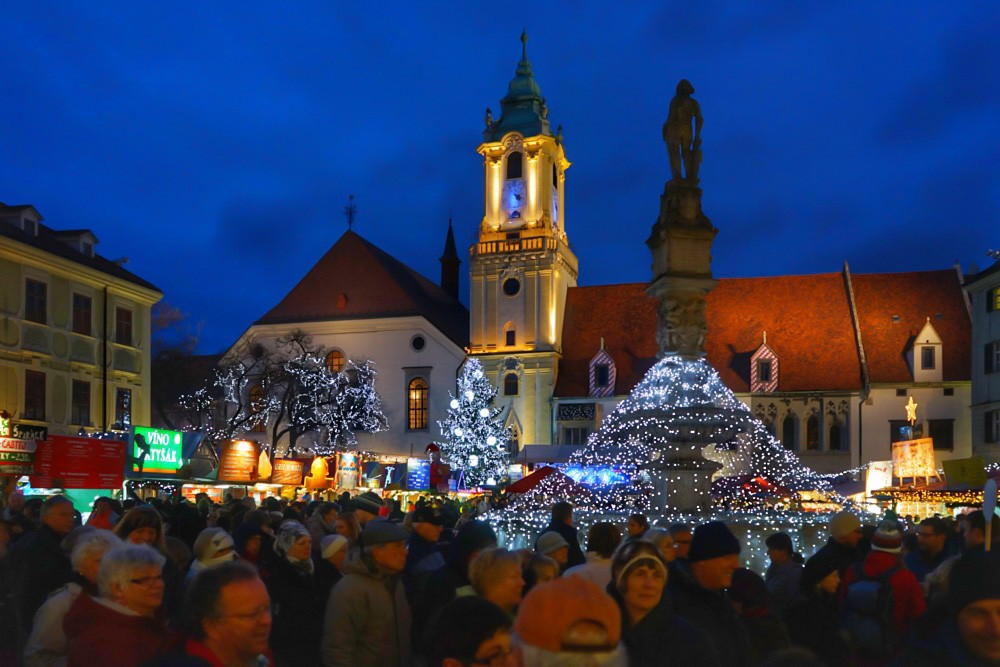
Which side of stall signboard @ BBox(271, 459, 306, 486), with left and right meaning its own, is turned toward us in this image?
front

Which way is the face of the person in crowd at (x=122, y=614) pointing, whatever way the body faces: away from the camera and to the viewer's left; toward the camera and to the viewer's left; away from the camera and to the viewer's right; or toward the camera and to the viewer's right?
toward the camera and to the viewer's right

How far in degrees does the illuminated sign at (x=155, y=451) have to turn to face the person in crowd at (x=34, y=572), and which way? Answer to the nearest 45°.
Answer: approximately 45° to its right

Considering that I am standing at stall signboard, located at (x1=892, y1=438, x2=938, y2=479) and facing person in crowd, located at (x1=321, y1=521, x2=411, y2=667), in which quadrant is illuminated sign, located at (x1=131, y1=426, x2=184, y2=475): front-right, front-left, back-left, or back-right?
front-right

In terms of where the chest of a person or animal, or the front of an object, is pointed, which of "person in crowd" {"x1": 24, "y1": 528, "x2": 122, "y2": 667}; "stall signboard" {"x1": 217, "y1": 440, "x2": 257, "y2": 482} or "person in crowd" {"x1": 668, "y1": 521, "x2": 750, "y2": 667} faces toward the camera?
the stall signboard

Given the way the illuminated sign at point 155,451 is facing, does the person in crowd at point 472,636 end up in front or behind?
in front

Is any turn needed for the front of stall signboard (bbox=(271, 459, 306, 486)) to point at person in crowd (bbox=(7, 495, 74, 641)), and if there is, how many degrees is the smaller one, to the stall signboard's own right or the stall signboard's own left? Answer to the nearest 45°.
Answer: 0° — it already faces them

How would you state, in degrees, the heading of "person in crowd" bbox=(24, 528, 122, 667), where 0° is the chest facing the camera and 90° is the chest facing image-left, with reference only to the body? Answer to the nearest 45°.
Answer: approximately 270°

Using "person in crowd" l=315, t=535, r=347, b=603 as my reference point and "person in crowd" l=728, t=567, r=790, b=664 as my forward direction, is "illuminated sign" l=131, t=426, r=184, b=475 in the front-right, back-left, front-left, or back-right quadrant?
back-left

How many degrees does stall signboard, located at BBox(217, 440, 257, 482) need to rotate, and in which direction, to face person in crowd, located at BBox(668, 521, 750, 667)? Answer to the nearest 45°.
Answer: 0° — it already faces them

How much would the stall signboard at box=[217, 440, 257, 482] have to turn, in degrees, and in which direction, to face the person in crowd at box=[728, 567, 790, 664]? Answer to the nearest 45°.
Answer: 0° — it already faces them

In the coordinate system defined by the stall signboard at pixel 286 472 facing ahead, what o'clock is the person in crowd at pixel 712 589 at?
The person in crowd is roughly at 12 o'clock from the stall signboard.

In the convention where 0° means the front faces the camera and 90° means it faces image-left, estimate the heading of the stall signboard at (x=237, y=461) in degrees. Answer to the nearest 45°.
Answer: approximately 0°
